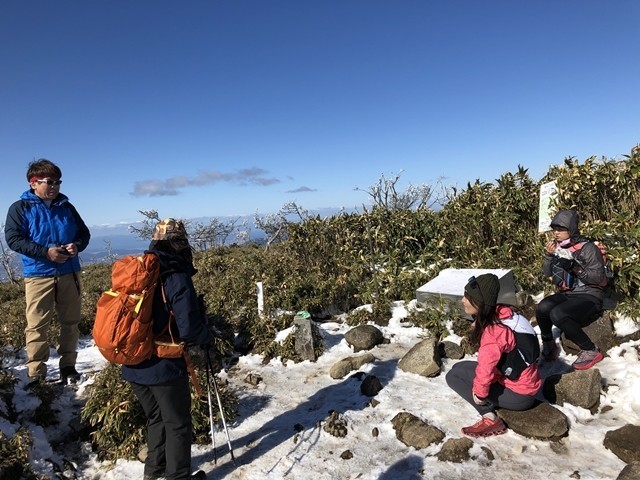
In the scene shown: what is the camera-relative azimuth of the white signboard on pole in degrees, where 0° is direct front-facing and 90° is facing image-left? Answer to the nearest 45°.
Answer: approximately 45°

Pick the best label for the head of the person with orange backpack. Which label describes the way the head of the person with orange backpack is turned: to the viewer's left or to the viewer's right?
to the viewer's right

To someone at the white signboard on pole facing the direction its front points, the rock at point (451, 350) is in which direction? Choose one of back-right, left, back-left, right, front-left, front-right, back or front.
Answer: front

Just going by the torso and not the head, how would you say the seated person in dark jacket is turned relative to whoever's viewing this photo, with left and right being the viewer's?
facing the viewer and to the left of the viewer

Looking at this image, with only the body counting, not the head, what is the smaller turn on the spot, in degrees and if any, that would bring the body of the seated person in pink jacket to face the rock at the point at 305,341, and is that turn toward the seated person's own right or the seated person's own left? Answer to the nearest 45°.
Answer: approximately 45° to the seated person's own right

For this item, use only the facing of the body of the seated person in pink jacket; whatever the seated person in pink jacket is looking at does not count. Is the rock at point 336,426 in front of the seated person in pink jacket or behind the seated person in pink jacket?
in front

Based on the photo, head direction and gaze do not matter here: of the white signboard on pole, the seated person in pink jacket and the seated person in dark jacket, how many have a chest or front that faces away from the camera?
0

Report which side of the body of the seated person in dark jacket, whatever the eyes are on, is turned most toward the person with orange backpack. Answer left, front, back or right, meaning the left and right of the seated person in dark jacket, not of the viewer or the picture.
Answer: front

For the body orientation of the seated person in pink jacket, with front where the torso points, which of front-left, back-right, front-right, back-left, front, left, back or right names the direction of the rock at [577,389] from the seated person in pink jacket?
back-right

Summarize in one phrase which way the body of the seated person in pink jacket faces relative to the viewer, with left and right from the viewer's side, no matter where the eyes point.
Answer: facing to the left of the viewer

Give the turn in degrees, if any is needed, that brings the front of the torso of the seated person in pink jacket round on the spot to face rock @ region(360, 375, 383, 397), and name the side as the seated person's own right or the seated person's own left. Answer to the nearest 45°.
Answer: approximately 45° to the seated person's own right

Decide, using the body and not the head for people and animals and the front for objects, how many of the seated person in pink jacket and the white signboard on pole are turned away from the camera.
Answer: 0

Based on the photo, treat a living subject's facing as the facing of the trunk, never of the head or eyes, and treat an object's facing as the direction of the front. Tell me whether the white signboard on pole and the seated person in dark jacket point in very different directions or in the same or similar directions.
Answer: same or similar directions
